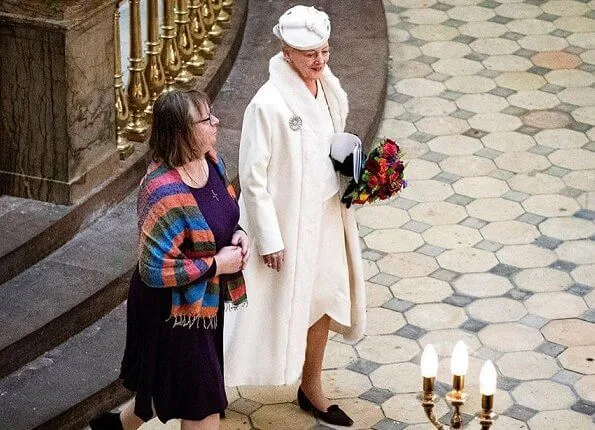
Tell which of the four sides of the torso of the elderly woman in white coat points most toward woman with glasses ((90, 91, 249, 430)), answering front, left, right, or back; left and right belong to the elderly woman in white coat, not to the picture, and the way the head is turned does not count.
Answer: right

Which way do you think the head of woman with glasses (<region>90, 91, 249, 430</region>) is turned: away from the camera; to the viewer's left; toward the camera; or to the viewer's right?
to the viewer's right

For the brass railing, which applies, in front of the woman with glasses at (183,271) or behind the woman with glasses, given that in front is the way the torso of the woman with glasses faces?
behind
